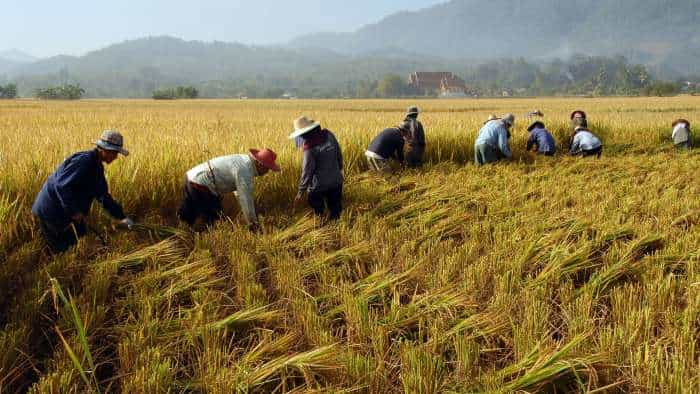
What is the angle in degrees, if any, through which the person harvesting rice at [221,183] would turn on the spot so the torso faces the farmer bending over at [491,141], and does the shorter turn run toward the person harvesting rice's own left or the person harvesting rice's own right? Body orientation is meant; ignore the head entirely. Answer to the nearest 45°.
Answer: approximately 45° to the person harvesting rice's own left

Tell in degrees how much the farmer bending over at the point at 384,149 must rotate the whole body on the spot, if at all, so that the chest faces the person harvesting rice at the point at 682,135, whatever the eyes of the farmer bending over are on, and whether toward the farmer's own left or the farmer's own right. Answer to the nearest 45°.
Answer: approximately 45° to the farmer's own left

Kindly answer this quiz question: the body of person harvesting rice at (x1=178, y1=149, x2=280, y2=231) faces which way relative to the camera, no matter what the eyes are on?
to the viewer's right

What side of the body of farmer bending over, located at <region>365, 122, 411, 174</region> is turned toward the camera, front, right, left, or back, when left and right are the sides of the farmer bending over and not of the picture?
right

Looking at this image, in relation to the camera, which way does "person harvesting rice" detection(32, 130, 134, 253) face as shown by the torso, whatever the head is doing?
to the viewer's right
